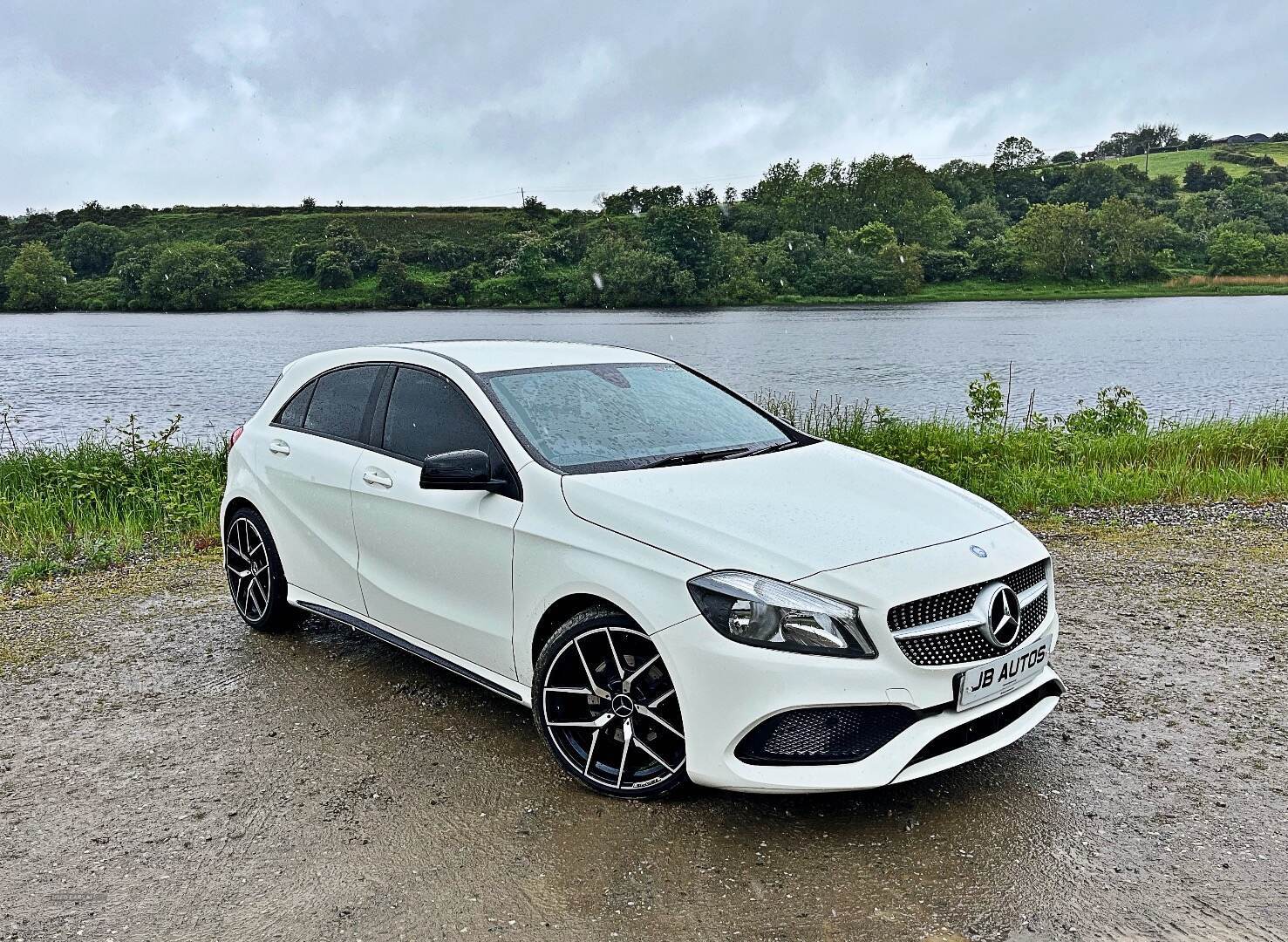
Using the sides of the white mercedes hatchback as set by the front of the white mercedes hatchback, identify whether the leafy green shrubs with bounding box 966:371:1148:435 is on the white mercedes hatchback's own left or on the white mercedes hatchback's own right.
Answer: on the white mercedes hatchback's own left

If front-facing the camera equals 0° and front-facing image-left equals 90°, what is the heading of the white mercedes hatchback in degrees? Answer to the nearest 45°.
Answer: approximately 315°
